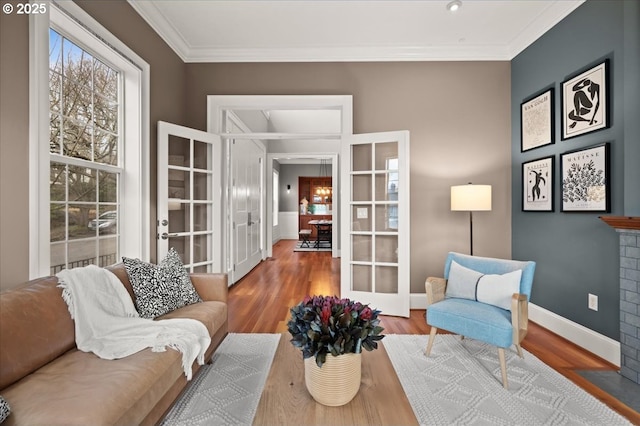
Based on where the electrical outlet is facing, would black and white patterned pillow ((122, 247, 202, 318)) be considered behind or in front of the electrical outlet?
in front

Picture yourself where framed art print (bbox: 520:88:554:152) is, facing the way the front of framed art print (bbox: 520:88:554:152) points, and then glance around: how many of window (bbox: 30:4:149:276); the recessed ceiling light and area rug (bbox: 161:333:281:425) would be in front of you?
3

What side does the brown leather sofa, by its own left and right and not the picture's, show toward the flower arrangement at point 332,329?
front

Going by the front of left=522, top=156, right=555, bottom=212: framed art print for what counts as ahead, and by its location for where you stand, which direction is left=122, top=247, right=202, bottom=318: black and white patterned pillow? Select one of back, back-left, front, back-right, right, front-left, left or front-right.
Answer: front

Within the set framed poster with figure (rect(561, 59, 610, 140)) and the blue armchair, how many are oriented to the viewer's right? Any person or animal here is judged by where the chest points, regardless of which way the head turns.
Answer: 0

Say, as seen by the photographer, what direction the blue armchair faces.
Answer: facing the viewer and to the left of the viewer

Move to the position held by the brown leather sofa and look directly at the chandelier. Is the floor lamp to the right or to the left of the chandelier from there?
right

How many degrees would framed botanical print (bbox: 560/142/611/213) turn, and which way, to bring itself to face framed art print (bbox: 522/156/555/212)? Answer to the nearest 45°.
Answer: approximately 90° to its right

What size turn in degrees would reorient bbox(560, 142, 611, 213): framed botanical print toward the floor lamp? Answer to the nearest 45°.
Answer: approximately 45° to its right

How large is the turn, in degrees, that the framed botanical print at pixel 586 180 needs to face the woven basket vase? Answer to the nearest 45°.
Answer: approximately 45° to its left

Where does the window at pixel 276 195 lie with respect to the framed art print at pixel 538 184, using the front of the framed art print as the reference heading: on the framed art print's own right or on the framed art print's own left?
on the framed art print's own right

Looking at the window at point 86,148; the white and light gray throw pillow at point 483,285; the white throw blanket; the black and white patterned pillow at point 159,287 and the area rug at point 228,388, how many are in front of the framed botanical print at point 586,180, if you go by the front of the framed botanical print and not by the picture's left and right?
5

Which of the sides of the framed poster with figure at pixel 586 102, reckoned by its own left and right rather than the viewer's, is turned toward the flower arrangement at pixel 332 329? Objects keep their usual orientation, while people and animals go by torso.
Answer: front

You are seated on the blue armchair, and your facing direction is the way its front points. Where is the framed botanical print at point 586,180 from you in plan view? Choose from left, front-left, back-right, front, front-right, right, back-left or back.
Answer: back
